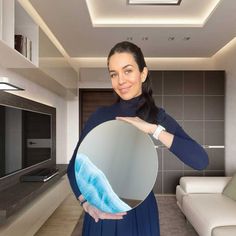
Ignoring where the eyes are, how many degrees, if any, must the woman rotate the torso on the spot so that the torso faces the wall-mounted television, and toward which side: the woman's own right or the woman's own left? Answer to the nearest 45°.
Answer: approximately 135° to the woman's own right

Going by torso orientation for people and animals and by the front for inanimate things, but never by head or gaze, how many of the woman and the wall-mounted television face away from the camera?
0

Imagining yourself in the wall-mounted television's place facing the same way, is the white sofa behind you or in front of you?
in front

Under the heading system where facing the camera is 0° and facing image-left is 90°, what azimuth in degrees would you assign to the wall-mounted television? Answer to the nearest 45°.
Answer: approximately 315°

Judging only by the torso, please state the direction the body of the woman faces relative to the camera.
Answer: toward the camera

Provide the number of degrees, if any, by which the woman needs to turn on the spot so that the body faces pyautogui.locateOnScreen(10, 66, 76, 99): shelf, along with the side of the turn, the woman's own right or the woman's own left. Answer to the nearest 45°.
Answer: approximately 135° to the woman's own right

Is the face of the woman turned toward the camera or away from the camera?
toward the camera
